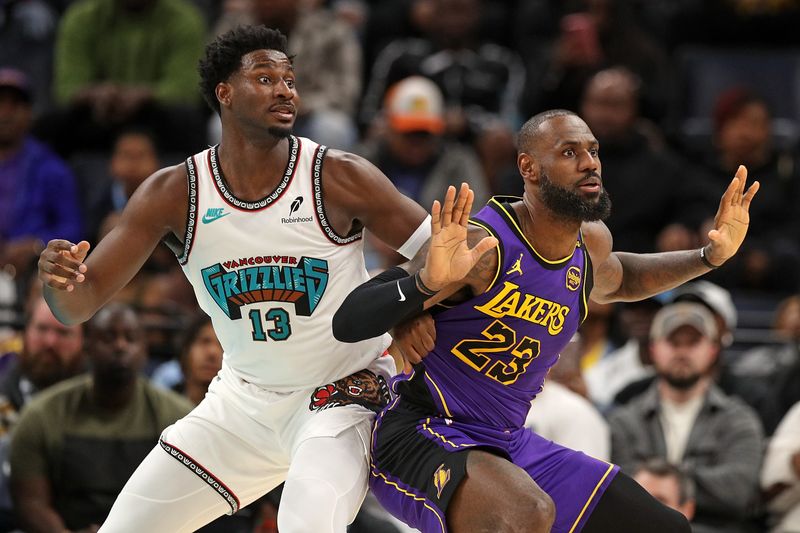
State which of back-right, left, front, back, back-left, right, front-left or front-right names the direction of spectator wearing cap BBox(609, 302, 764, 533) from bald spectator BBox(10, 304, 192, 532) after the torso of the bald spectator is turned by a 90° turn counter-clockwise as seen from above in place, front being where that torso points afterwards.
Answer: front

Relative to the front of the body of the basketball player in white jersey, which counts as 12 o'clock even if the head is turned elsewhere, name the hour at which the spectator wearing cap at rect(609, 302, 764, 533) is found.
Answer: The spectator wearing cap is roughly at 8 o'clock from the basketball player in white jersey.

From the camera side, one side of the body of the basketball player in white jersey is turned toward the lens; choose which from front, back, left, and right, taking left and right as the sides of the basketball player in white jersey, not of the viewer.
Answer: front

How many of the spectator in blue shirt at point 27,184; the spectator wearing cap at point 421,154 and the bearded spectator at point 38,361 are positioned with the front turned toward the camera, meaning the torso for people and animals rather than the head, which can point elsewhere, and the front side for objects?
3

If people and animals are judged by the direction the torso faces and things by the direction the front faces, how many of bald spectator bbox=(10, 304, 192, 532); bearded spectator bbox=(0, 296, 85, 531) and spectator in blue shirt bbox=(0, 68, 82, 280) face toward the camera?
3

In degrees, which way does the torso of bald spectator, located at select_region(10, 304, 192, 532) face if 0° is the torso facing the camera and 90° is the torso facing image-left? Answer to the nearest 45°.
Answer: approximately 0°

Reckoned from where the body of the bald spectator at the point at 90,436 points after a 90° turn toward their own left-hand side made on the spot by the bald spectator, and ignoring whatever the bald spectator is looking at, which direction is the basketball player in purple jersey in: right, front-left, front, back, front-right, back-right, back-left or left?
front-right

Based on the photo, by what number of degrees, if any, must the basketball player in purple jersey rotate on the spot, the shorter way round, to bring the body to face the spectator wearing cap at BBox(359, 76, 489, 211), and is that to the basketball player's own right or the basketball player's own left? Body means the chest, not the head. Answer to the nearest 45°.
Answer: approximately 135° to the basketball player's own left

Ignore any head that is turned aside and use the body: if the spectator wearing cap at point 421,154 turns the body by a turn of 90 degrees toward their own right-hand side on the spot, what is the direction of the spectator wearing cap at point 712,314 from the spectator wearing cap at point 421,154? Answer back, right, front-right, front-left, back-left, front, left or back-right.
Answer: back-left
